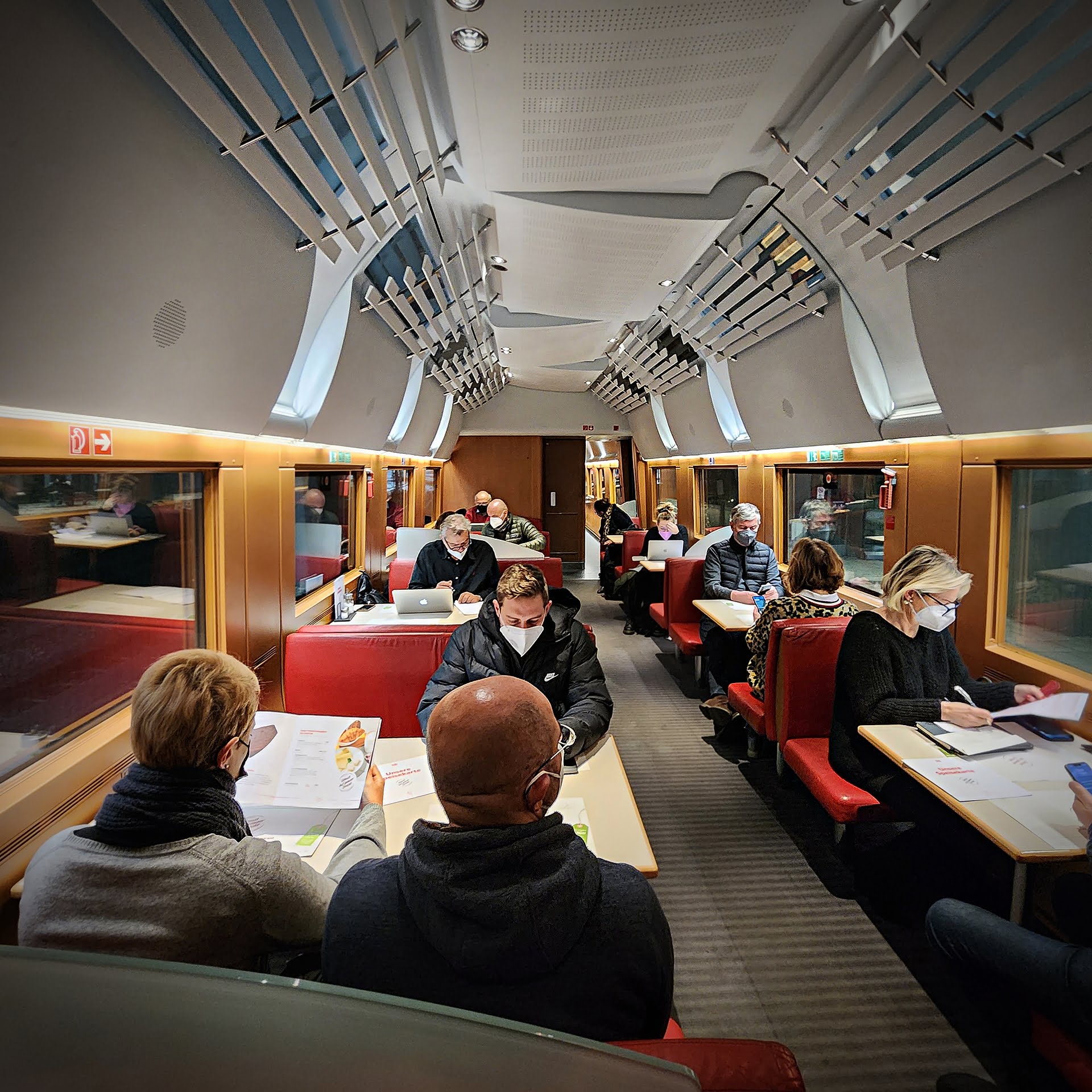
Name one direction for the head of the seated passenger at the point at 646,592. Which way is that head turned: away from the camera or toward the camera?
toward the camera

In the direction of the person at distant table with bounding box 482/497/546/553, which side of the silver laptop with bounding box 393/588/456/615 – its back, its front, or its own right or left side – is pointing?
front

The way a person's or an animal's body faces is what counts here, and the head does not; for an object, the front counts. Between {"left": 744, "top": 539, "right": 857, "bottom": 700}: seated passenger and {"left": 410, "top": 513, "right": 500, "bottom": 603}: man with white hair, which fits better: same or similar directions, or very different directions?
very different directions

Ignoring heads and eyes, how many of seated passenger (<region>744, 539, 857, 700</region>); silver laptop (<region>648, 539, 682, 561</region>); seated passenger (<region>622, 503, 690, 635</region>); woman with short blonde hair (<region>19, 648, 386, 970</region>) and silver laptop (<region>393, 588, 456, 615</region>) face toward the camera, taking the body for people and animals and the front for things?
1

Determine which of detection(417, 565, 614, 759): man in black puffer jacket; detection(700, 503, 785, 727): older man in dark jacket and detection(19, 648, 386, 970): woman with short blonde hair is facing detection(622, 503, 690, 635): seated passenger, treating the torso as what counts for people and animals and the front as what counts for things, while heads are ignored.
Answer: the woman with short blonde hair

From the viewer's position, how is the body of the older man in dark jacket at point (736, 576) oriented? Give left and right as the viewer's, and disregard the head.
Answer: facing the viewer

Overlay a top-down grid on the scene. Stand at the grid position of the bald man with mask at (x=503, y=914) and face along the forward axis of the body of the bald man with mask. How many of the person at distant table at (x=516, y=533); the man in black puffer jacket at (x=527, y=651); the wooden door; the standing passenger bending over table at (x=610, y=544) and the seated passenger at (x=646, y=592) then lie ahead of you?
5

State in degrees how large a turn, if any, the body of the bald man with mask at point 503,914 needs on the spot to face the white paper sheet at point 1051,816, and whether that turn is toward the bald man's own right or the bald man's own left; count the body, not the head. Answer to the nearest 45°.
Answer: approximately 45° to the bald man's own right

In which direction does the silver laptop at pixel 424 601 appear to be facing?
away from the camera

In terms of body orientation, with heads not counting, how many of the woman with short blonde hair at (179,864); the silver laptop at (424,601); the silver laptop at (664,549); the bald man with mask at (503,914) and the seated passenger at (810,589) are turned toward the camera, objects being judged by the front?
0

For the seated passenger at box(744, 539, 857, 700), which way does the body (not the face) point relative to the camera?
away from the camera

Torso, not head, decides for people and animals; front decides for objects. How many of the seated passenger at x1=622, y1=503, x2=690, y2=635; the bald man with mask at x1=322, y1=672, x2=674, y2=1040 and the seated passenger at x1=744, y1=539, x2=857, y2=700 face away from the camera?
2

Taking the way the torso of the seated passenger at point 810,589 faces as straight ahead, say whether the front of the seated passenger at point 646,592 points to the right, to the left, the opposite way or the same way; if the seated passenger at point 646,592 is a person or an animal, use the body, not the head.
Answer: the opposite way

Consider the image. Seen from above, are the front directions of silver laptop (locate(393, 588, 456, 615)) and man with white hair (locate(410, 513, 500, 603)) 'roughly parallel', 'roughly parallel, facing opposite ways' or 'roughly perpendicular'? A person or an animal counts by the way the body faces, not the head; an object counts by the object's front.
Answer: roughly parallel, facing opposite ways

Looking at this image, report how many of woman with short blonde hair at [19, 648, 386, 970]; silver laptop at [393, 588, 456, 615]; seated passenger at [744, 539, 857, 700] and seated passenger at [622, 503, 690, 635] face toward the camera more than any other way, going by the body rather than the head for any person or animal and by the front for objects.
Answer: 1

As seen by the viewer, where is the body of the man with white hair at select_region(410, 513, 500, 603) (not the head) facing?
toward the camera

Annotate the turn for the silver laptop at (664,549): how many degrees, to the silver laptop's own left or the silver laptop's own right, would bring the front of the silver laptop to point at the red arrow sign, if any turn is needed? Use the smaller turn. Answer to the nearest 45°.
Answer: approximately 180°

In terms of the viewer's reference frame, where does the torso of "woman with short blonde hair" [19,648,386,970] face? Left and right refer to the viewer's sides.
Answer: facing away from the viewer and to the right of the viewer

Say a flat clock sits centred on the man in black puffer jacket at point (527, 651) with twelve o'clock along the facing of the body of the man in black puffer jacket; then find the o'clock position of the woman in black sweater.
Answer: The woman in black sweater is roughly at 9 o'clock from the man in black puffer jacket.

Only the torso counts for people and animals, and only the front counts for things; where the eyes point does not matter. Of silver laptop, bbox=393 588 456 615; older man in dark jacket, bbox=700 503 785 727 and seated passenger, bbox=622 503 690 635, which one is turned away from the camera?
the silver laptop

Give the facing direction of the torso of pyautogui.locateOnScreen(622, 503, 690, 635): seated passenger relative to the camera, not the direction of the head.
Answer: toward the camera

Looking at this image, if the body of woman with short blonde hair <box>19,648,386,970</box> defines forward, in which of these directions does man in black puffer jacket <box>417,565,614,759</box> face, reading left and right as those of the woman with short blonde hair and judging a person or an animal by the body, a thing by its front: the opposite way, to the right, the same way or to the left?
the opposite way

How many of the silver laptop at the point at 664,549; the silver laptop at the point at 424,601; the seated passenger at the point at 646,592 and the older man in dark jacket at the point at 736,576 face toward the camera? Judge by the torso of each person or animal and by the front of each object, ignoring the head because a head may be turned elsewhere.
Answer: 2
